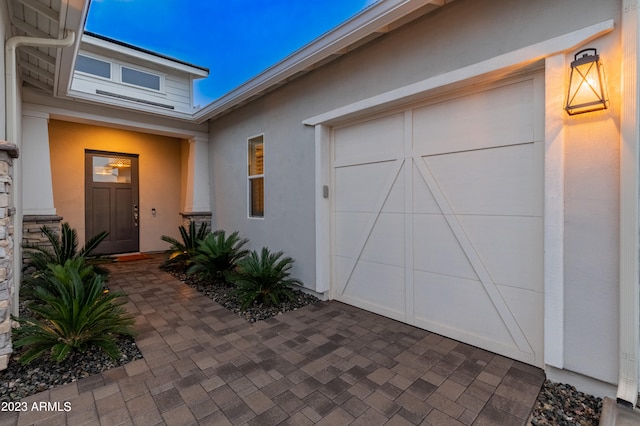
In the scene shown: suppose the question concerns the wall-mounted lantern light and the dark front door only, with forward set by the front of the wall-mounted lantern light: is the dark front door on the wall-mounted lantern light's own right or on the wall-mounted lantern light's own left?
on the wall-mounted lantern light's own right

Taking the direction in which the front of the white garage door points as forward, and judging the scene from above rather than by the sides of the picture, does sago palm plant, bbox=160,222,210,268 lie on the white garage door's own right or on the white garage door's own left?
on the white garage door's own right

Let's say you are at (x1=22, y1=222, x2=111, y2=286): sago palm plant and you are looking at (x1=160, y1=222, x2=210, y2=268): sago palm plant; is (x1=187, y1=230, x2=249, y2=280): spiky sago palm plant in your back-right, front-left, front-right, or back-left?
front-right

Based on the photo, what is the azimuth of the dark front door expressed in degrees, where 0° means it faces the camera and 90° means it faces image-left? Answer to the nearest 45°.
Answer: approximately 0°

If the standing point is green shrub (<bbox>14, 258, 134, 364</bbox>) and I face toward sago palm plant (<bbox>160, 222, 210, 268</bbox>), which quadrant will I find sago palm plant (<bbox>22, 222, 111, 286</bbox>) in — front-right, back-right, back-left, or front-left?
front-left

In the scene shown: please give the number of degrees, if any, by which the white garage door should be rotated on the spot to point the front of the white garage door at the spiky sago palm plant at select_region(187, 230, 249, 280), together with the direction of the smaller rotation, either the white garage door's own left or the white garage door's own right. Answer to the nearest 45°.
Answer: approximately 45° to the white garage door's own right

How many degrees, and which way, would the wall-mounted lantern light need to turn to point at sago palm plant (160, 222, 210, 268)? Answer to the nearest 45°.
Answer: approximately 90° to its right

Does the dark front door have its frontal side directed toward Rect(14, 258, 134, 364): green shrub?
yes

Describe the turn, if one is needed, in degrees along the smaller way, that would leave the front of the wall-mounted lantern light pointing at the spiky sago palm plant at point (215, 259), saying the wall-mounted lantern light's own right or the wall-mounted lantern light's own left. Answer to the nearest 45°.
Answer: approximately 90° to the wall-mounted lantern light's own right

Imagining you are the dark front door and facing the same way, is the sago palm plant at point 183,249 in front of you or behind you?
in front

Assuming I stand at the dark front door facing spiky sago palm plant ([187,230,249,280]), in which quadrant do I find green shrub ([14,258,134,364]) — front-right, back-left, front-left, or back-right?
front-right

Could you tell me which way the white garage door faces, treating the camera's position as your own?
facing the viewer and to the left of the viewer

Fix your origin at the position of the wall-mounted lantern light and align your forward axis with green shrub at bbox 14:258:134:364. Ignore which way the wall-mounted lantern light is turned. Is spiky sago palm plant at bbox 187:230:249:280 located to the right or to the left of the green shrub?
right

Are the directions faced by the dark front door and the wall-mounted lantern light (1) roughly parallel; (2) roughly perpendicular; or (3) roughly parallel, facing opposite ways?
roughly perpendicular

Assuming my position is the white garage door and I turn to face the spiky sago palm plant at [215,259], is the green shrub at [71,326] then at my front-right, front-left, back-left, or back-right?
front-left

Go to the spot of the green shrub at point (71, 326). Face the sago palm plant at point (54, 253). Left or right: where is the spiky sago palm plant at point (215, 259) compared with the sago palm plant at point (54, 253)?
right

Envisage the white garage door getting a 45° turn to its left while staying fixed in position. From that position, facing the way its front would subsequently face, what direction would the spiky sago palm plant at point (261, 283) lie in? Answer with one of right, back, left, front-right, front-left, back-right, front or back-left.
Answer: right

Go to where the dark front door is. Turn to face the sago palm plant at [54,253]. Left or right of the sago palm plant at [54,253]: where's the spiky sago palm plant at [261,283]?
left
